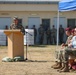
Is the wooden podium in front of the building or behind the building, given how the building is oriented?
in front

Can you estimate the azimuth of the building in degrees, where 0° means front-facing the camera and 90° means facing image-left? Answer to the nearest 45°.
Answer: approximately 0°
